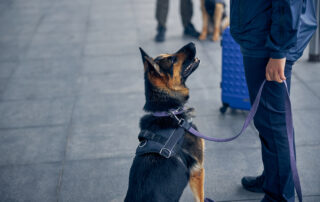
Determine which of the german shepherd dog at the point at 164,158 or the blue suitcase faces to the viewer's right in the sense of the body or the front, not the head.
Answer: the german shepherd dog

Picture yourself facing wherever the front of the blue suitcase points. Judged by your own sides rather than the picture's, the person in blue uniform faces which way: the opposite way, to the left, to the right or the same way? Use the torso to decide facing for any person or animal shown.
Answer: to the right

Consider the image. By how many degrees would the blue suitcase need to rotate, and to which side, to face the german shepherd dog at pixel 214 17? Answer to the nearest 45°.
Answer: approximately 180°

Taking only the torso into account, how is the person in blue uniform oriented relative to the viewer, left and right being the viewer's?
facing to the left of the viewer

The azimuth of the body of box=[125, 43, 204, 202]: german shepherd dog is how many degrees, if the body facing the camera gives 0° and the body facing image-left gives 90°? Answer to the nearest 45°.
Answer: approximately 270°

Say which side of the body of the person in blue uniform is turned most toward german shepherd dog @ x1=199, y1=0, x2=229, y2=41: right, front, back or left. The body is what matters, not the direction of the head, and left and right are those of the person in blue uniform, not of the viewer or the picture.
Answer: right

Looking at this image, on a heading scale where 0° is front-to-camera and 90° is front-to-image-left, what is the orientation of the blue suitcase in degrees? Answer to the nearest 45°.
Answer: approximately 0°

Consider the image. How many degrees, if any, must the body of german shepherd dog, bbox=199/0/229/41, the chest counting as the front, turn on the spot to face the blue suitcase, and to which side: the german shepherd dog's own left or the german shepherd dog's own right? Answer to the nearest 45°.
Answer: approximately 45° to the german shepherd dog's own left
